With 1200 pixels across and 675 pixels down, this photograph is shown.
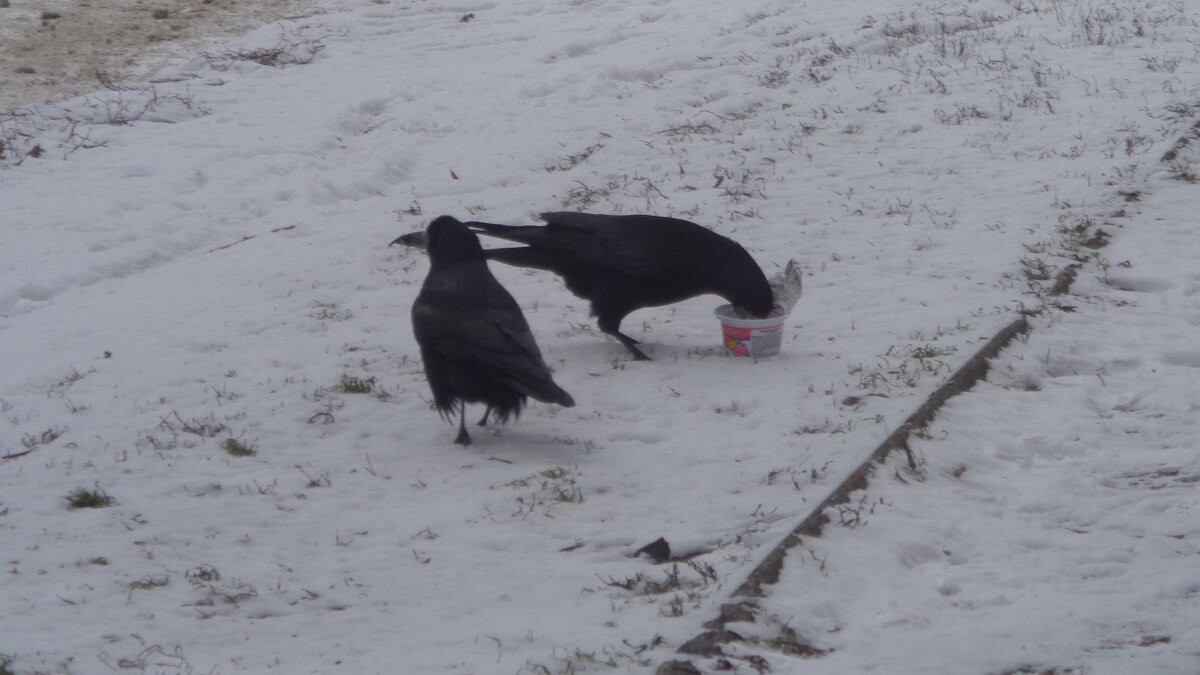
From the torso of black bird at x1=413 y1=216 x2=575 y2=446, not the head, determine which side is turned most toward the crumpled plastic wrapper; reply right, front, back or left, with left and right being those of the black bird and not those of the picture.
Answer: right

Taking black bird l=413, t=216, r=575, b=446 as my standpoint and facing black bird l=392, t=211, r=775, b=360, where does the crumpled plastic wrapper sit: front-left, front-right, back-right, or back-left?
front-right

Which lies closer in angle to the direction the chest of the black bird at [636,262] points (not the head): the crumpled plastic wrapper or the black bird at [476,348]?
the crumpled plastic wrapper

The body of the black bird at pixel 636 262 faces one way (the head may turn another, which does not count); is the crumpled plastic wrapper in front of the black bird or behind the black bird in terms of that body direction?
in front

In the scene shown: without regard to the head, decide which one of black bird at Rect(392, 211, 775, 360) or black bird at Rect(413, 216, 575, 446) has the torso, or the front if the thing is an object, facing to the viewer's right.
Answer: black bird at Rect(392, 211, 775, 360)

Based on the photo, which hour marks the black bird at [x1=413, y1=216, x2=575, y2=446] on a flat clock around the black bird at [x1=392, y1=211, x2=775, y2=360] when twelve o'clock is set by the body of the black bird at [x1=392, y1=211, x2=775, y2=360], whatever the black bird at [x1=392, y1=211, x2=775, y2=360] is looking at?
the black bird at [x1=413, y1=216, x2=575, y2=446] is roughly at 4 o'clock from the black bird at [x1=392, y1=211, x2=775, y2=360].

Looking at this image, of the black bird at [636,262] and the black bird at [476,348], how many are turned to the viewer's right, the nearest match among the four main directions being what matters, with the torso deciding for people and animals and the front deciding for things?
1

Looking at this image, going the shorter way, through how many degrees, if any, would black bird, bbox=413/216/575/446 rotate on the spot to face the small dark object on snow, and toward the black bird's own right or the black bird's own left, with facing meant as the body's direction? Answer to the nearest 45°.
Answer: approximately 135° to the black bird's own left

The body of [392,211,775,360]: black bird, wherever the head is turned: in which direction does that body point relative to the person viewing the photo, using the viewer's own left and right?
facing to the right of the viewer

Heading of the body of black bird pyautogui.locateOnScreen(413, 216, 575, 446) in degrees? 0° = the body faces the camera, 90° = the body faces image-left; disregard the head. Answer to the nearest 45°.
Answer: approximately 135°

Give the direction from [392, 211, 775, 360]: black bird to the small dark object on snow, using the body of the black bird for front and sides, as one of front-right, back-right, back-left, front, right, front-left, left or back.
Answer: right

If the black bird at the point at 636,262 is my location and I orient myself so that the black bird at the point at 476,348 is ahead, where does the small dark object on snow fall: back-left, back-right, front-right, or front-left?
front-left

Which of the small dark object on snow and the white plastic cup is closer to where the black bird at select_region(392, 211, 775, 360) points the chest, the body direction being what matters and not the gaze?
the white plastic cup
